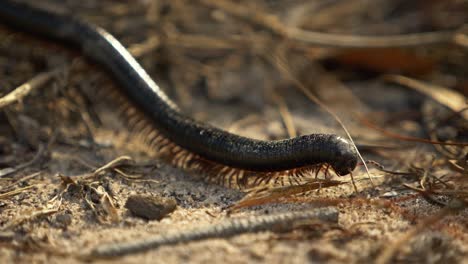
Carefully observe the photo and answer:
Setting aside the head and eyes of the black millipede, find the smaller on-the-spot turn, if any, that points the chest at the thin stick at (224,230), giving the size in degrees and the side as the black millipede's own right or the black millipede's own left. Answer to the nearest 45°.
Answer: approximately 90° to the black millipede's own right

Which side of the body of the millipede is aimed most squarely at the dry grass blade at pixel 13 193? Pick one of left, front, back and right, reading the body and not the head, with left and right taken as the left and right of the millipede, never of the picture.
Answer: back

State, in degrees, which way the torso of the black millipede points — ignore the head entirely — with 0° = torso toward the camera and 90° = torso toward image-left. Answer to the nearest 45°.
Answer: approximately 270°

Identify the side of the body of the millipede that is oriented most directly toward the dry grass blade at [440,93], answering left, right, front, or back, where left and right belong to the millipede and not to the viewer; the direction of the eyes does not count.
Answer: front
